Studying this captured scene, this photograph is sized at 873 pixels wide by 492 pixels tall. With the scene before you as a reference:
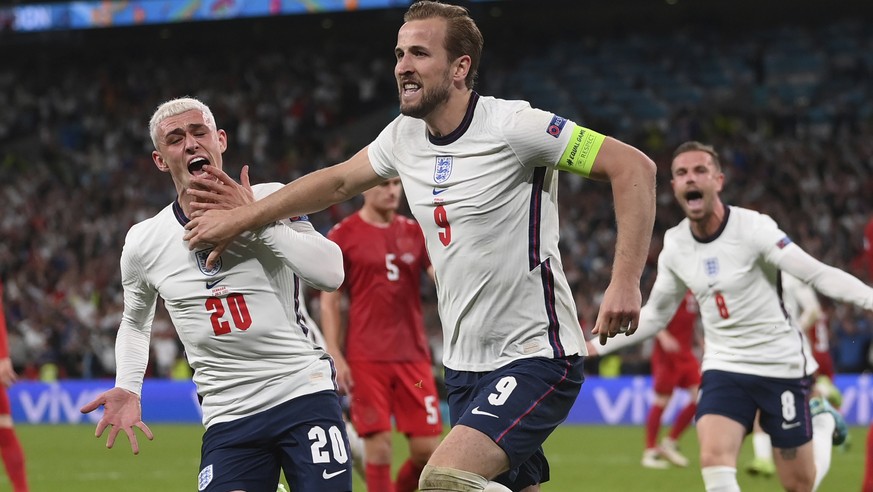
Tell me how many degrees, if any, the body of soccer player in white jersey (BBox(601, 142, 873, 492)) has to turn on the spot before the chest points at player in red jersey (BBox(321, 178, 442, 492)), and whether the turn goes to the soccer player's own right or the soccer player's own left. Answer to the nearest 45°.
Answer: approximately 45° to the soccer player's own right

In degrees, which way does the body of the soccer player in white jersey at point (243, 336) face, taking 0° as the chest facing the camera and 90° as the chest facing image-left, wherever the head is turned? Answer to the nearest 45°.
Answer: approximately 0°

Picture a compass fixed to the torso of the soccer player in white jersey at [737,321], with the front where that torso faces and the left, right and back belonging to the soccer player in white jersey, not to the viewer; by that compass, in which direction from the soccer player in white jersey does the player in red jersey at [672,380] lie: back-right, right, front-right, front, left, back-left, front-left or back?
back-right

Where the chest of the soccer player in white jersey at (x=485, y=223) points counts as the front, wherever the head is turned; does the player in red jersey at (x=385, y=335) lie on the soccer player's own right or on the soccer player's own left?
on the soccer player's own right

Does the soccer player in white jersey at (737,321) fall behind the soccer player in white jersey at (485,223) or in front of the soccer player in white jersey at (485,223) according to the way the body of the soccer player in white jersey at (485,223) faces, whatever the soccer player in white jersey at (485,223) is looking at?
behind
